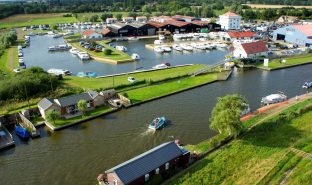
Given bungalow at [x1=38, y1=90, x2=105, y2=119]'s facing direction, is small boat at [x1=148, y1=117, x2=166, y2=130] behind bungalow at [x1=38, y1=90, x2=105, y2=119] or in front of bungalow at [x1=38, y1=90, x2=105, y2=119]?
in front

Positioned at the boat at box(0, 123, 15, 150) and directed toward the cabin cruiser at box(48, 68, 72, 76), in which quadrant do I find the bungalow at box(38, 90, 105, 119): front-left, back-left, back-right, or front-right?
front-right

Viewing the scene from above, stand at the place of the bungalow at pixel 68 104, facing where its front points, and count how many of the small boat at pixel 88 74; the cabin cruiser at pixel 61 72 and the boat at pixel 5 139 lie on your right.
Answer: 1

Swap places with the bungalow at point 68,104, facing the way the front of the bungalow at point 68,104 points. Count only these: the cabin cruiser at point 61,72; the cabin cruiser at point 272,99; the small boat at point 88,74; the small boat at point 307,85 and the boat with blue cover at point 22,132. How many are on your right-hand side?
1

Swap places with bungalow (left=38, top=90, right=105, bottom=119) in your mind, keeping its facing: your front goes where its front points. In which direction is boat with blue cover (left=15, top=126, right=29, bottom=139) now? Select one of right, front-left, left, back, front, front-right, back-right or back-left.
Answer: right

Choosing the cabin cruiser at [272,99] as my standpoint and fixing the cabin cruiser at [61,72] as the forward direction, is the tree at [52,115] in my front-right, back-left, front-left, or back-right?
front-left

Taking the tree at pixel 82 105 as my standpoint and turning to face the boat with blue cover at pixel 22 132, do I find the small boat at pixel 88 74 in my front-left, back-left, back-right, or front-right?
back-right

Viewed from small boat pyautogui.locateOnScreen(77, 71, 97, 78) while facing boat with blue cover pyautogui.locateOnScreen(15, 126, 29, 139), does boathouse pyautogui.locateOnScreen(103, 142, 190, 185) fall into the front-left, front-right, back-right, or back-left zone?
front-left

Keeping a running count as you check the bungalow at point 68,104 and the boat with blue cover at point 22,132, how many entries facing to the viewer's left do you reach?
0

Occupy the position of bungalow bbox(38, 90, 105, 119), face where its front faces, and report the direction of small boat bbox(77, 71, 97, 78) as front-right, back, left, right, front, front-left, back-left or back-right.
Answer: back-left
